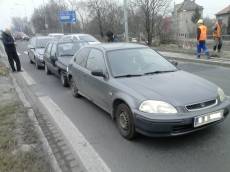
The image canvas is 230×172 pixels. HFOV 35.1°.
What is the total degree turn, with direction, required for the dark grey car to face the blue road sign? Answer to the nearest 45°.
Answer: approximately 135° to its left

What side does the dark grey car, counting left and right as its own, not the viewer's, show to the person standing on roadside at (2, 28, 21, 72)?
back

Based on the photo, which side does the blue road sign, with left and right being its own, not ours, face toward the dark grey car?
front

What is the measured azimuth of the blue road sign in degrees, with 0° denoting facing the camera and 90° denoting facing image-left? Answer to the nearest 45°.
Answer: approximately 0°

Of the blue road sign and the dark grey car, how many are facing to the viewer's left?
0

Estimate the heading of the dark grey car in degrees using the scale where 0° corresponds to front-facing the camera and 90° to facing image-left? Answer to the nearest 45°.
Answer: approximately 315°
